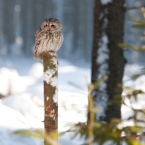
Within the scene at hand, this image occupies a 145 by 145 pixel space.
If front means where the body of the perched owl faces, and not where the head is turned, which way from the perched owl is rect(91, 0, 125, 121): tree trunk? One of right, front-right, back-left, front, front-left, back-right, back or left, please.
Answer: left

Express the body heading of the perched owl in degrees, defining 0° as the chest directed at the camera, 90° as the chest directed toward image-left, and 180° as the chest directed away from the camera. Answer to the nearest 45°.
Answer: approximately 315°
